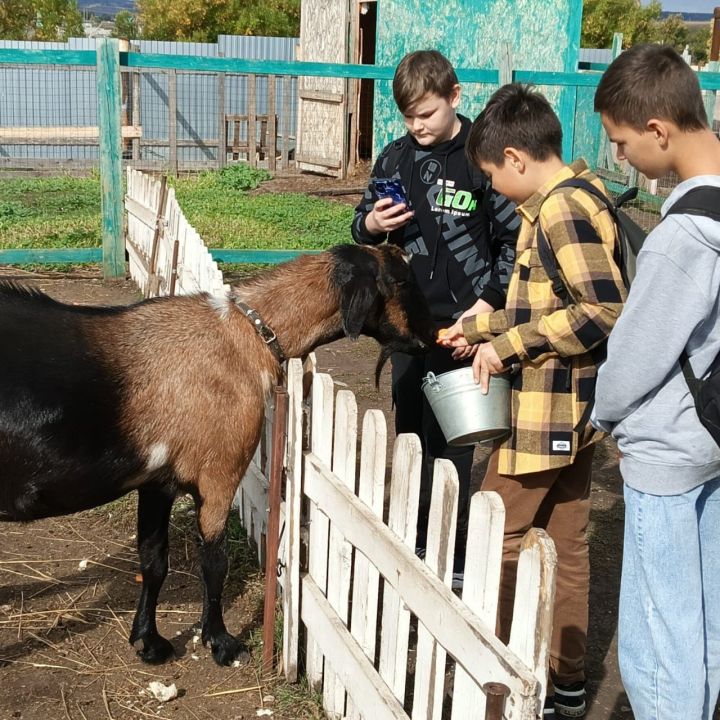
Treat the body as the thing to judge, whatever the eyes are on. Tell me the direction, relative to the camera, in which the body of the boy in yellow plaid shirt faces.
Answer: to the viewer's left

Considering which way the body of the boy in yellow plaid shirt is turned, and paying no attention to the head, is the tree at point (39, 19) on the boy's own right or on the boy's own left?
on the boy's own right

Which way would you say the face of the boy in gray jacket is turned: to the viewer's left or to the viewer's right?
to the viewer's left

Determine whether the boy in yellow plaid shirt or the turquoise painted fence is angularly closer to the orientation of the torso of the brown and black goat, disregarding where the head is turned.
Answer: the boy in yellow plaid shirt

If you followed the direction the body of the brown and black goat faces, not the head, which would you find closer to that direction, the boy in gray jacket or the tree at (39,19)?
the boy in gray jacket

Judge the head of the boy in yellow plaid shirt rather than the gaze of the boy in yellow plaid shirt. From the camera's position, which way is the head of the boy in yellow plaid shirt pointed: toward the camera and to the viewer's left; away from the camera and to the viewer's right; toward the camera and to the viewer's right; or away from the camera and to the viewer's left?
away from the camera and to the viewer's left

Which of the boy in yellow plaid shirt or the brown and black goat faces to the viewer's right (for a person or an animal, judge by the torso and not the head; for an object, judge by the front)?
the brown and black goat

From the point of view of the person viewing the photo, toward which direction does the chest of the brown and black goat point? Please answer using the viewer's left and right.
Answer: facing to the right of the viewer

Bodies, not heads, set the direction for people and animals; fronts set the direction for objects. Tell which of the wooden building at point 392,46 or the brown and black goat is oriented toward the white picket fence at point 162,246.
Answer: the wooden building

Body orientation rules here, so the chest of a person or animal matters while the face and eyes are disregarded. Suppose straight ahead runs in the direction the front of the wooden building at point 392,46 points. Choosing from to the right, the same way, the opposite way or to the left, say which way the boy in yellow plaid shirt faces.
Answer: to the right

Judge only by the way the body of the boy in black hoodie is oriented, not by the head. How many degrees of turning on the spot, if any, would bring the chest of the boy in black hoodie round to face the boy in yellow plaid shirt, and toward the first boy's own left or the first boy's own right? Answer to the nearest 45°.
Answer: approximately 45° to the first boy's own left
